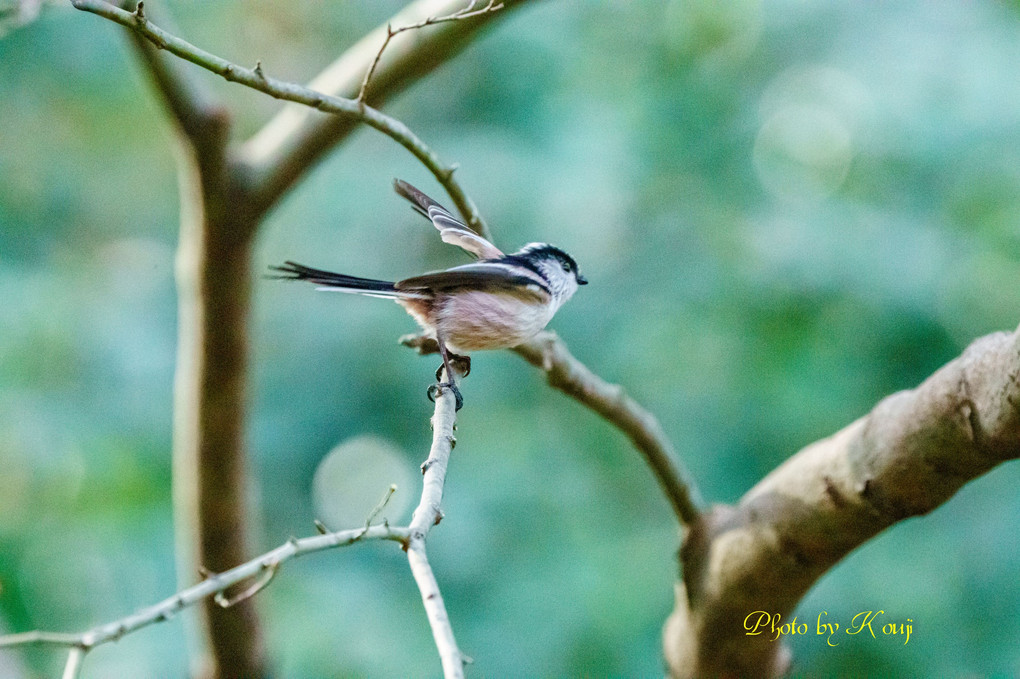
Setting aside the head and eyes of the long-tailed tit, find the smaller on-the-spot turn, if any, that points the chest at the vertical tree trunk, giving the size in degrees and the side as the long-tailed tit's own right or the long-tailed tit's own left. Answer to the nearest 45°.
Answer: approximately 135° to the long-tailed tit's own left

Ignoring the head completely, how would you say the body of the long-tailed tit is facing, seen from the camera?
to the viewer's right
